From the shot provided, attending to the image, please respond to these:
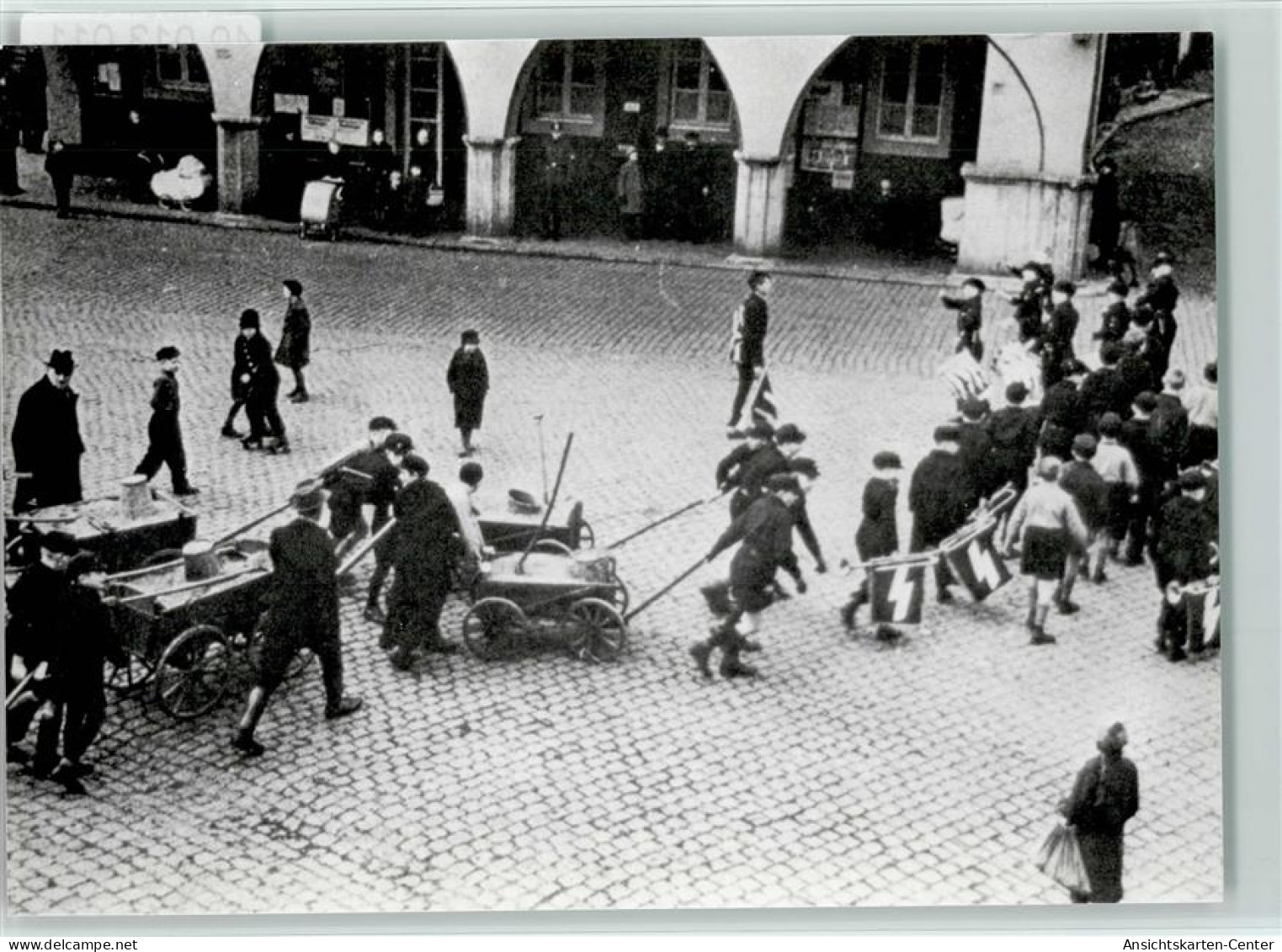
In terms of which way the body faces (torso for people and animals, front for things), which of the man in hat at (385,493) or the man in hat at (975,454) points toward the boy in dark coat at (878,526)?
the man in hat at (385,493)

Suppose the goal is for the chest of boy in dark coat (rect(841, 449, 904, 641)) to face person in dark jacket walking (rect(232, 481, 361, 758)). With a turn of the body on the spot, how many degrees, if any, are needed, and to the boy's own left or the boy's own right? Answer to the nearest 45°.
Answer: approximately 135° to the boy's own right

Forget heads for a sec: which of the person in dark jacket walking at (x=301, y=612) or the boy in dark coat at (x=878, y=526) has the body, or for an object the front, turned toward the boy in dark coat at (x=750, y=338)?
the person in dark jacket walking

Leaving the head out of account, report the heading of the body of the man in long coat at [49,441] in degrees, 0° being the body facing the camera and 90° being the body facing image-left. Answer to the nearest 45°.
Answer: approximately 315°

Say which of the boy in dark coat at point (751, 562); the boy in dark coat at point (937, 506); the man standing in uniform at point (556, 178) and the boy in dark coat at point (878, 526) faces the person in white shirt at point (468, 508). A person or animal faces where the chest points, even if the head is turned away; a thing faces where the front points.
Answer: the man standing in uniform

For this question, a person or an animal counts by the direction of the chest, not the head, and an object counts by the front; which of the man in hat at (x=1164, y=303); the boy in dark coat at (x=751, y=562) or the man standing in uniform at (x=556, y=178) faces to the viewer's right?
the boy in dark coat

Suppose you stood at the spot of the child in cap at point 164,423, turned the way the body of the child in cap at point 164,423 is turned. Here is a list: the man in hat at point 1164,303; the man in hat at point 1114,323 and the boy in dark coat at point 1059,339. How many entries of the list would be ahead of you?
3

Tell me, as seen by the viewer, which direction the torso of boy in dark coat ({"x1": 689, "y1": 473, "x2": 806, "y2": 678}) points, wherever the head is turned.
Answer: to the viewer's right

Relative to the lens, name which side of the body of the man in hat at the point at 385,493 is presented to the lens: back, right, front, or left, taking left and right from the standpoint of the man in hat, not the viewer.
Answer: right

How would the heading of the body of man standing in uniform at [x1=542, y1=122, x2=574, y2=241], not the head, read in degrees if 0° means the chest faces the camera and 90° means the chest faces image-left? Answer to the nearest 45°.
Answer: approximately 0°

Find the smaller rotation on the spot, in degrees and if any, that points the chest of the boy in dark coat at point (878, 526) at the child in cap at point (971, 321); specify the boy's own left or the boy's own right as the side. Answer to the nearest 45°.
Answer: approximately 90° to the boy's own left

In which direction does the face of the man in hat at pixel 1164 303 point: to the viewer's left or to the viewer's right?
to the viewer's left
